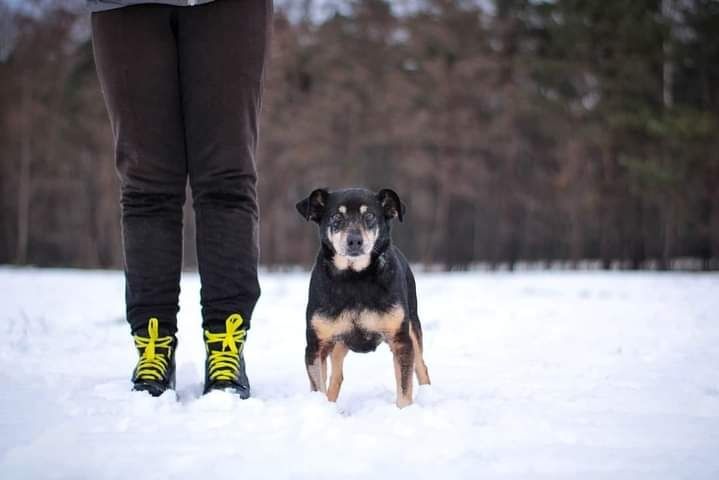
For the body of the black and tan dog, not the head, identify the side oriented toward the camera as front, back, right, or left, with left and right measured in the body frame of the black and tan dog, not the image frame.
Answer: front
